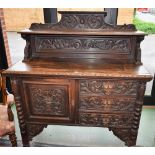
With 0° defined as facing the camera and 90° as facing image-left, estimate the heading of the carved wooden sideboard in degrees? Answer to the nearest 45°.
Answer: approximately 0°
